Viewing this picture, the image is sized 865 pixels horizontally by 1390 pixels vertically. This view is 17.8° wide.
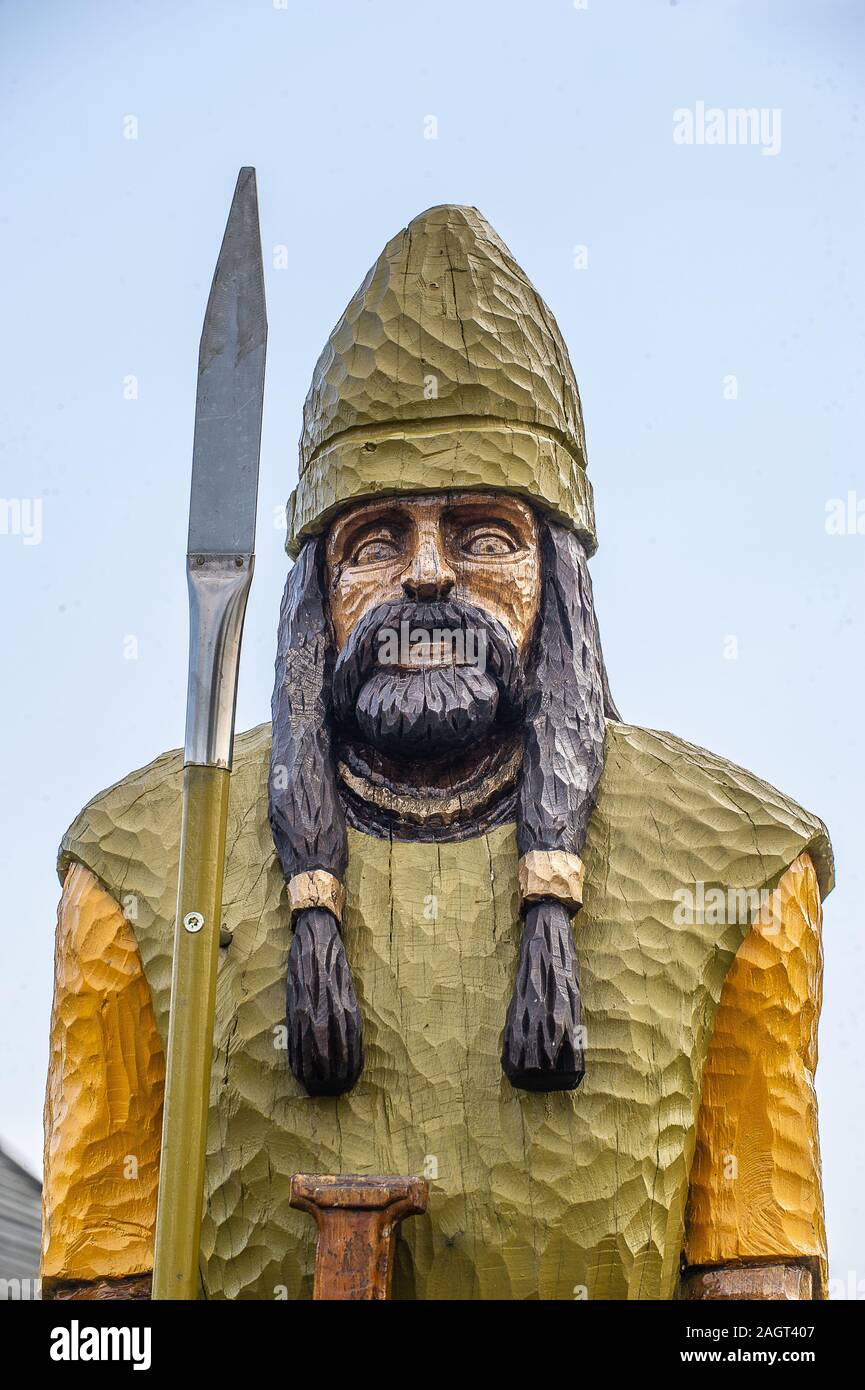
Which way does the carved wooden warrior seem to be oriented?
toward the camera
